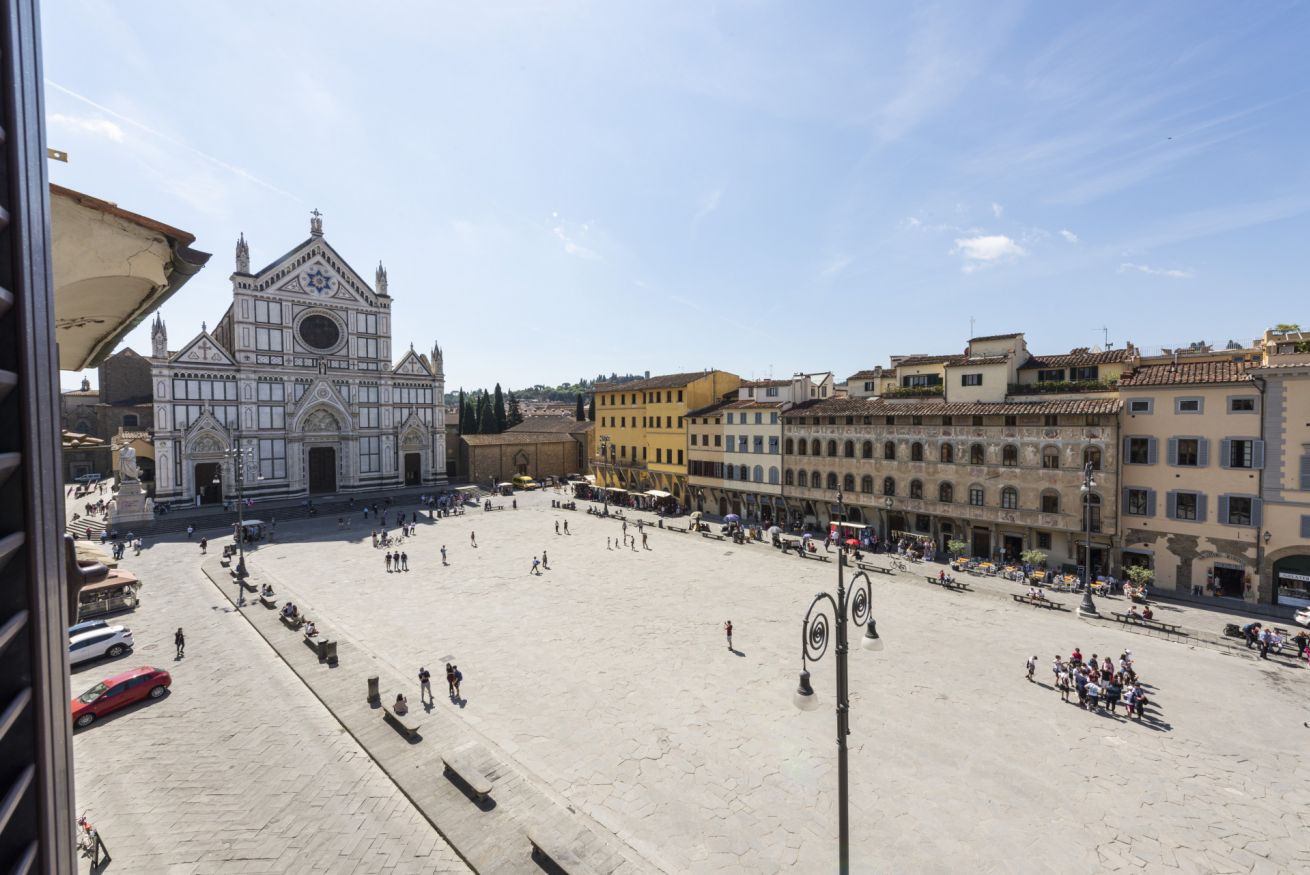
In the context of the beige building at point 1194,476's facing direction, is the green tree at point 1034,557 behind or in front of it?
in front

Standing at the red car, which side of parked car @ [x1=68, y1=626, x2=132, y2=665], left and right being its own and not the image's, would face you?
left

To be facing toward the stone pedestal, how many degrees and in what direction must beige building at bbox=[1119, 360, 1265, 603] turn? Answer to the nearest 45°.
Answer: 0° — it already faces it

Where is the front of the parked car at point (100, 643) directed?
to the viewer's left

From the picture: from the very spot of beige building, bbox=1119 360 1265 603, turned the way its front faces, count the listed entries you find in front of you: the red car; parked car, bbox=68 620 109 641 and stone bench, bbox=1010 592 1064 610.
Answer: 3

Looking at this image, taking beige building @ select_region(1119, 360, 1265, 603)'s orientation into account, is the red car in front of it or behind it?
in front

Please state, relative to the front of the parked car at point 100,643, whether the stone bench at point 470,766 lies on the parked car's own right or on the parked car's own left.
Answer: on the parked car's own left

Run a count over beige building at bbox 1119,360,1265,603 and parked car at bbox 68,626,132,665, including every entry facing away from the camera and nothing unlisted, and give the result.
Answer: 0

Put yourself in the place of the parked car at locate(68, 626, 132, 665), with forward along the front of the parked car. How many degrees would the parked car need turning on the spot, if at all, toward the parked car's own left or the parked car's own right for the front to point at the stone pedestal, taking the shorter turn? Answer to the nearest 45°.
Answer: approximately 90° to the parked car's own right

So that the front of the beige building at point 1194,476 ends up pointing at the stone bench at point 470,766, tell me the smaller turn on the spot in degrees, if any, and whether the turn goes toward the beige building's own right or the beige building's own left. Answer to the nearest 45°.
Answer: approximately 45° to the beige building's own left

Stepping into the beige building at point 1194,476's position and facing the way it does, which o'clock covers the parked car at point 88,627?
The parked car is roughly at 12 o'clock from the beige building.

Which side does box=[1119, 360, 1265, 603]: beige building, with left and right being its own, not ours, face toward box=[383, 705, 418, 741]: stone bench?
front

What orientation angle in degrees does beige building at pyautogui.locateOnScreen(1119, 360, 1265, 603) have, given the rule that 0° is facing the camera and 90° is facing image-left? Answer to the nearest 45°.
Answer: approximately 45°
